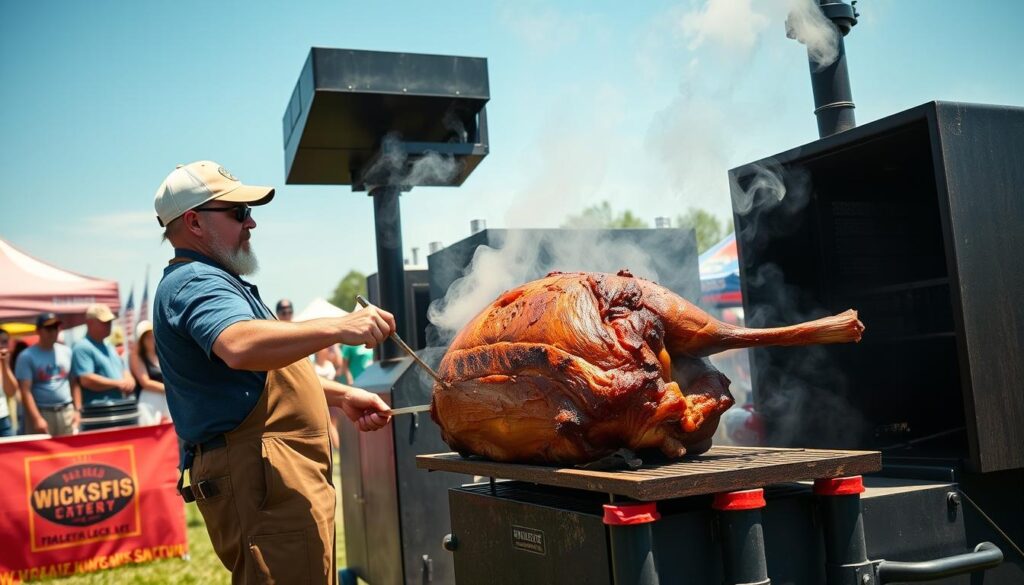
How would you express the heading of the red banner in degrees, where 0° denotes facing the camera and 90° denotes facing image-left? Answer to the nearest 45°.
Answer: approximately 0°

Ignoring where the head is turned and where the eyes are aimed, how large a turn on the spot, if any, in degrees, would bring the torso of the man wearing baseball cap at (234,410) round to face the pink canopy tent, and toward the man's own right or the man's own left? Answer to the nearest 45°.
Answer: approximately 90° to the man's own left

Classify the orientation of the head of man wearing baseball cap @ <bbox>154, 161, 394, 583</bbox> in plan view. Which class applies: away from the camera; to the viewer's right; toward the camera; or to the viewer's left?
to the viewer's right

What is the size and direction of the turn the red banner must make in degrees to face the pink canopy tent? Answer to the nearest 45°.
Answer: approximately 180°

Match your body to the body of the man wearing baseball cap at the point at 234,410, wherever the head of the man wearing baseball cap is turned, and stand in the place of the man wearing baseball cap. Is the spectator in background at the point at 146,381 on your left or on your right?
on your left

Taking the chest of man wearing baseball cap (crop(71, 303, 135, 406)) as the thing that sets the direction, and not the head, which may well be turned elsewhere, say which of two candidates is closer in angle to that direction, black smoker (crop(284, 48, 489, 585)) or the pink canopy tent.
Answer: the black smoker

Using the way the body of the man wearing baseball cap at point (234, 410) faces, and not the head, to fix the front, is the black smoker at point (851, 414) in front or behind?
in front

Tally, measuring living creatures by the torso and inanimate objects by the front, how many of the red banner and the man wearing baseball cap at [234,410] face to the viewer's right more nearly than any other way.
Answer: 1

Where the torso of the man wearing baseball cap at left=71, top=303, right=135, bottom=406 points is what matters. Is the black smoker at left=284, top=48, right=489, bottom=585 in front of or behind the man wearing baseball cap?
in front

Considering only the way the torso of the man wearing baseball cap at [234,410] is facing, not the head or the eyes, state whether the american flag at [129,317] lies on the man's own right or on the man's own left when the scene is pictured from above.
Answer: on the man's own left

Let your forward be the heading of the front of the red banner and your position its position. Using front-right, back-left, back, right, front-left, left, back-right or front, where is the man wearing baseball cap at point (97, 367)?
back

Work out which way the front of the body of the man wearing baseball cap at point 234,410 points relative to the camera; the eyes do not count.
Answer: to the viewer's right

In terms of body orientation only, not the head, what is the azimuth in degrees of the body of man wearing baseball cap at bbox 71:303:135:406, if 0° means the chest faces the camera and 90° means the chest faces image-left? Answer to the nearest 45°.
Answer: approximately 315°
